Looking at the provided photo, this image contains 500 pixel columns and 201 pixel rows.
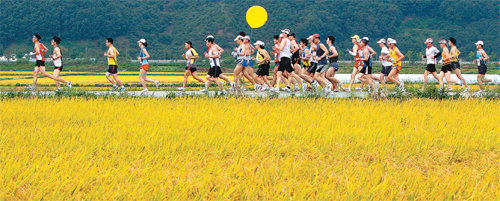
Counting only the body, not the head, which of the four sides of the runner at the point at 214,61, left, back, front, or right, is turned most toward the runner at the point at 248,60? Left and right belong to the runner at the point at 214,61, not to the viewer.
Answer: back

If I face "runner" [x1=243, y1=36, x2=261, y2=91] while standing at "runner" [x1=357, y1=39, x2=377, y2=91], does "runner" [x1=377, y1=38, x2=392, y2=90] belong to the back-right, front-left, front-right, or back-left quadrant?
back-right

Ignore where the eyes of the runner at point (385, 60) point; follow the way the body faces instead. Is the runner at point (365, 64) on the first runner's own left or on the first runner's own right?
on the first runner's own left

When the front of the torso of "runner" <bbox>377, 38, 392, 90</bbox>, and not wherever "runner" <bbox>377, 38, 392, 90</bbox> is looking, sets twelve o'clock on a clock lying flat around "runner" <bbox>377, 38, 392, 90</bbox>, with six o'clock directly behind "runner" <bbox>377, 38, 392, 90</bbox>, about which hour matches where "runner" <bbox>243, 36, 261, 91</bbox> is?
"runner" <bbox>243, 36, 261, 91</bbox> is roughly at 11 o'clock from "runner" <bbox>377, 38, 392, 90</bbox>.

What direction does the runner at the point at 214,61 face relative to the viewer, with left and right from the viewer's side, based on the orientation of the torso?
facing to the left of the viewer

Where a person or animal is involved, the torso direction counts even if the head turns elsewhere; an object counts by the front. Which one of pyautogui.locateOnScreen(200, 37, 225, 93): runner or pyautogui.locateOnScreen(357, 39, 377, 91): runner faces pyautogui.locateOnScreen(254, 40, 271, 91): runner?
pyautogui.locateOnScreen(357, 39, 377, 91): runner

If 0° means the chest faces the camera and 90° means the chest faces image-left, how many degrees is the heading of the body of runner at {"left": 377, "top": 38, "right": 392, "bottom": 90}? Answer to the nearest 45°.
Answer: approximately 90°

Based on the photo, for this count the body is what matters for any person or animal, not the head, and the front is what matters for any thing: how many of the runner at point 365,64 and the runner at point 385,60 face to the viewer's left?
2

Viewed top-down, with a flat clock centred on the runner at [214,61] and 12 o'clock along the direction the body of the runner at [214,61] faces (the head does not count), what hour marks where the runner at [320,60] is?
the runner at [320,60] is roughly at 6 o'clock from the runner at [214,61].

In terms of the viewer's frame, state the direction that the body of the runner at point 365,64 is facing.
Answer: to the viewer's left

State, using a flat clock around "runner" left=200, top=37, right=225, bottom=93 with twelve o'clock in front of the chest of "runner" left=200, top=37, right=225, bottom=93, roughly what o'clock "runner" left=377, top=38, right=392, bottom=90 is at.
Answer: "runner" left=377, top=38, right=392, bottom=90 is roughly at 6 o'clock from "runner" left=200, top=37, right=225, bottom=93.
